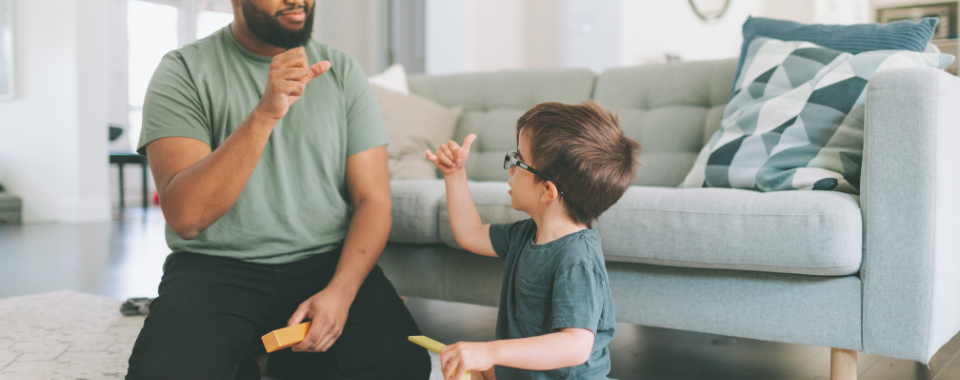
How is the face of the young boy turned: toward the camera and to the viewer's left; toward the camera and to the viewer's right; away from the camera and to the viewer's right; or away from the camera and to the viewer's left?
away from the camera and to the viewer's left

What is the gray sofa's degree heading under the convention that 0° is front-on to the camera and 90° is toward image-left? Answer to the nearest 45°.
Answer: approximately 45°

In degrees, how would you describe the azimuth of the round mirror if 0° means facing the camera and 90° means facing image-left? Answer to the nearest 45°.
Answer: approximately 0°

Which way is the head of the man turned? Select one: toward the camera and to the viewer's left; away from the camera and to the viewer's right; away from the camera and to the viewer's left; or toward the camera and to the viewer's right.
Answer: toward the camera and to the viewer's right

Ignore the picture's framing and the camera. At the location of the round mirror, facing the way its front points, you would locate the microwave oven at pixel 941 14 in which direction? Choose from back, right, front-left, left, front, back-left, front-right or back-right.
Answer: back-left

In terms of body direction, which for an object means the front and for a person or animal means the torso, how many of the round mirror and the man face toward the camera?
2
